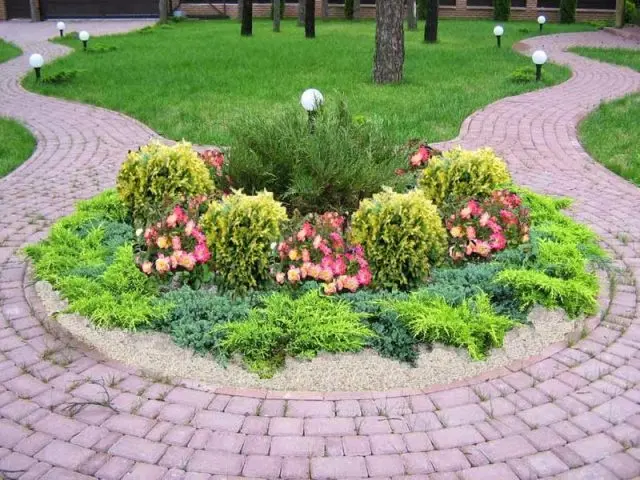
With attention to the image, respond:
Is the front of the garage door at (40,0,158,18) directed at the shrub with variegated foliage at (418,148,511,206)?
yes

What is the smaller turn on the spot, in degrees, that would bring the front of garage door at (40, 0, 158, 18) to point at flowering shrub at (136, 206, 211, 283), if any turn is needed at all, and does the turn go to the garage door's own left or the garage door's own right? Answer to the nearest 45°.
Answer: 0° — it already faces it

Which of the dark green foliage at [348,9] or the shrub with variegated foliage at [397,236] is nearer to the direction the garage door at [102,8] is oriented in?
the shrub with variegated foliage

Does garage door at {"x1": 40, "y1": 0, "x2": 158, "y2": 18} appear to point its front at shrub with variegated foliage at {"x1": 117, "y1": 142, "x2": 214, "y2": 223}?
yes

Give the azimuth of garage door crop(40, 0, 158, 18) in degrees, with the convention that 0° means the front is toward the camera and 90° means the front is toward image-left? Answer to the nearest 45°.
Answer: approximately 0°

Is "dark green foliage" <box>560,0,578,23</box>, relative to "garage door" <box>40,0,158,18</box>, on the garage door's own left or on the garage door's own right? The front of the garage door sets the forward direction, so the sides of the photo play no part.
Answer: on the garage door's own left

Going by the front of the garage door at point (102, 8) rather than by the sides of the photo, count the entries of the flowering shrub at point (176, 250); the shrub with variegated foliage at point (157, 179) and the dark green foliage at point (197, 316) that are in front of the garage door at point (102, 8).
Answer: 3

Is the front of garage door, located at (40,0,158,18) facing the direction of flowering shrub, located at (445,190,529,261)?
yes

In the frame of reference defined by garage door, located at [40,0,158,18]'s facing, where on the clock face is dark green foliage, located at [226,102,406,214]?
The dark green foliage is roughly at 12 o'clock from the garage door.

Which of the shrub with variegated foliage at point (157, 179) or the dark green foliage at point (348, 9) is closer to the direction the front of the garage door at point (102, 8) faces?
the shrub with variegated foliage

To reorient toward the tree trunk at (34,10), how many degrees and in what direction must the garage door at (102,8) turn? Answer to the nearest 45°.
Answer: approximately 45° to its right
